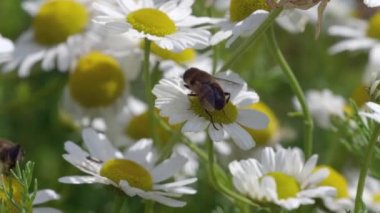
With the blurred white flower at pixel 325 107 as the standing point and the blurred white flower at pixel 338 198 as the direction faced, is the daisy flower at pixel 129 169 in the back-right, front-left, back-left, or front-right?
front-right

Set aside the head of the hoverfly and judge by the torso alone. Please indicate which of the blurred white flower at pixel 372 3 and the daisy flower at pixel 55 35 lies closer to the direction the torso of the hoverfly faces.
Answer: the daisy flower

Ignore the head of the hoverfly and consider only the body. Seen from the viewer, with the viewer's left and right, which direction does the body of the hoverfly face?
facing away from the viewer and to the left of the viewer

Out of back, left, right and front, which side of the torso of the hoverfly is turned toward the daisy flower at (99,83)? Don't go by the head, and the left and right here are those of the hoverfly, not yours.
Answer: front

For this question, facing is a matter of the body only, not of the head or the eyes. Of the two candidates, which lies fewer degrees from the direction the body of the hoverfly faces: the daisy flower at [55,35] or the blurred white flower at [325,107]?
the daisy flower

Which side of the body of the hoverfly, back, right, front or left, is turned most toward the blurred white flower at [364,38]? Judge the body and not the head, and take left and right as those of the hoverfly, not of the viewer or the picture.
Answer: right
